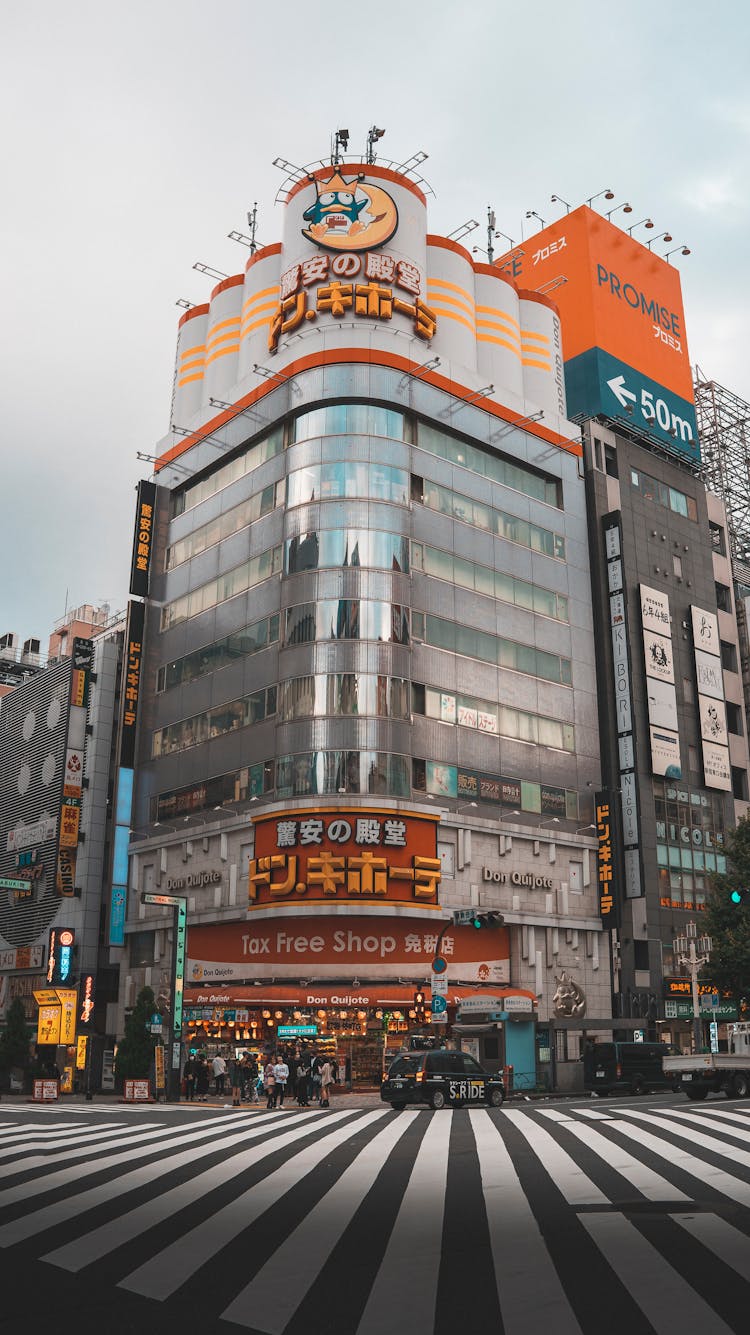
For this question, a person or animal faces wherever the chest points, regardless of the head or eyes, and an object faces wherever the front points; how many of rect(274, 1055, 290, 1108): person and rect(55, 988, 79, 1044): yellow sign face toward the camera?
2

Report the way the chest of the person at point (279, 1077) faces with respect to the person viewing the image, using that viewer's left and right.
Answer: facing the viewer

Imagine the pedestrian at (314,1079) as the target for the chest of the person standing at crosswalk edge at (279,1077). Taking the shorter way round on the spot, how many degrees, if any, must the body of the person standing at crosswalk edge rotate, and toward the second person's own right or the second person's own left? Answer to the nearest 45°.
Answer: approximately 135° to the second person's own left

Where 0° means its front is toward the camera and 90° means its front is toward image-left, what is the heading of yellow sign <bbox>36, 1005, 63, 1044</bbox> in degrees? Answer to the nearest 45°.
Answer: approximately 0°

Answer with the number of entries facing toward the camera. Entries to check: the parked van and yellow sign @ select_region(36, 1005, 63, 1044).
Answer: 1

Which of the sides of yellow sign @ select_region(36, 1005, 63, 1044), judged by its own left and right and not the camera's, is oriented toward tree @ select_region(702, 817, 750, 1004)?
left

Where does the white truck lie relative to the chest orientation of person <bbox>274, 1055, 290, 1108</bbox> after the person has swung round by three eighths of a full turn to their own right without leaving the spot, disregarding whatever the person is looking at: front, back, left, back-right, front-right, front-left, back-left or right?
back-right

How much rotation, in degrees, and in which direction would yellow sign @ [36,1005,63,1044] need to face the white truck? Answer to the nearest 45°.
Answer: approximately 45° to its left

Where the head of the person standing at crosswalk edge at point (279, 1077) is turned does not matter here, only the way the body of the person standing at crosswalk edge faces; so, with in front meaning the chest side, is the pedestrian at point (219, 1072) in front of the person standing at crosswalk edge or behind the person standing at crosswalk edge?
behind

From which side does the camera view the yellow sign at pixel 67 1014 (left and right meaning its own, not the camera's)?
front
